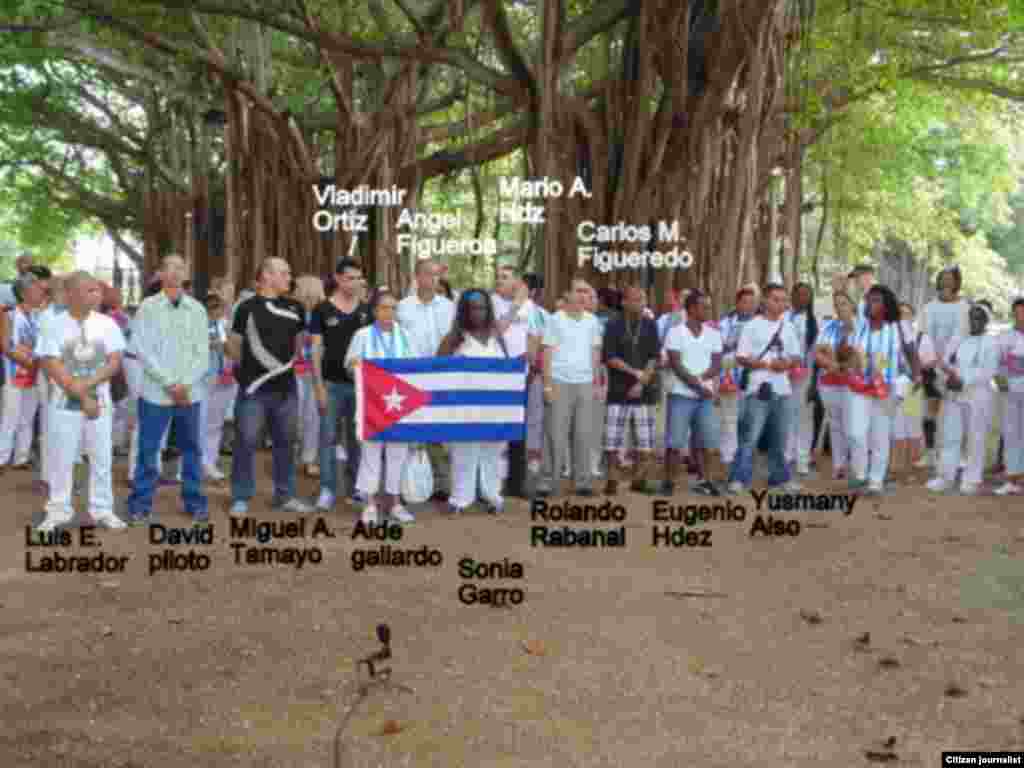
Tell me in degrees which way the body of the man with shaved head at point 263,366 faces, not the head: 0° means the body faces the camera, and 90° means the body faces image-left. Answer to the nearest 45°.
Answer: approximately 315°

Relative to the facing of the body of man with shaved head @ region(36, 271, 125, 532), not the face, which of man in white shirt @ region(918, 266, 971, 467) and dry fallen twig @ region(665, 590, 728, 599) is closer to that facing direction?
the dry fallen twig

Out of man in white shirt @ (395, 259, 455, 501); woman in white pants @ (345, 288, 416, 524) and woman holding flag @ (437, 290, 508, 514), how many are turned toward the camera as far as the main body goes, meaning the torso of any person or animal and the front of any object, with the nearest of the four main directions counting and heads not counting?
3

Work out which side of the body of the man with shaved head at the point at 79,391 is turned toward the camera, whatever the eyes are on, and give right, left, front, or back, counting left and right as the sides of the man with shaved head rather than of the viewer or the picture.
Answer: front

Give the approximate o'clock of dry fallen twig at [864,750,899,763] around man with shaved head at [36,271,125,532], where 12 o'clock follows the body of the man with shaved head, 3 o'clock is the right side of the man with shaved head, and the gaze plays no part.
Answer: The dry fallen twig is roughly at 11 o'clock from the man with shaved head.

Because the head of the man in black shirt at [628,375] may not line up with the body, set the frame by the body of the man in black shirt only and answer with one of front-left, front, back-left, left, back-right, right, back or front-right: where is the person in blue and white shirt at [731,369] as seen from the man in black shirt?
back-left

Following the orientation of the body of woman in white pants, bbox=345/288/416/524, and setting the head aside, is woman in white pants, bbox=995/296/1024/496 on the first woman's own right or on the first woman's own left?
on the first woman's own left

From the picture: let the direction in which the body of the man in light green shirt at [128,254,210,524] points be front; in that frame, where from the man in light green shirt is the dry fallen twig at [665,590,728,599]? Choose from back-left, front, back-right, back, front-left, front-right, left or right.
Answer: front-left

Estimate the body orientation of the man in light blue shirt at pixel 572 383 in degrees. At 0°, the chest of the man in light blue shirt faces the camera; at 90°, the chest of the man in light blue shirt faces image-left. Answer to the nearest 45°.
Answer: approximately 0°

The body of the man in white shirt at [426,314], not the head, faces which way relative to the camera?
toward the camera

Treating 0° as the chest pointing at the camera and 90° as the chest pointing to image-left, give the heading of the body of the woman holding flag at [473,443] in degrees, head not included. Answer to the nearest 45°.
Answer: approximately 0°
